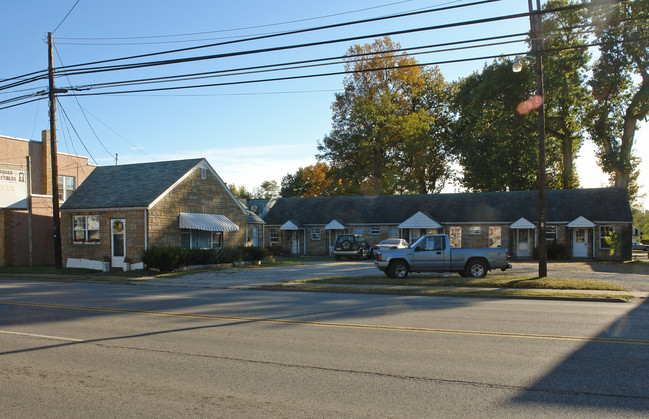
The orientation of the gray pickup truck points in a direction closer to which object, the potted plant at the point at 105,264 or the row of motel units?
the potted plant

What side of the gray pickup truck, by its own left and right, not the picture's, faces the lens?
left

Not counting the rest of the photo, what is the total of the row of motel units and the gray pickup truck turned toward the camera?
1

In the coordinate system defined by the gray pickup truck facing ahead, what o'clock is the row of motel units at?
The row of motel units is roughly at 3 o'clock from the gray pickup truck.

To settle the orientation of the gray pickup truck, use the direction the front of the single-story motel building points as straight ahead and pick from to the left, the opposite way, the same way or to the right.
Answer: to the right

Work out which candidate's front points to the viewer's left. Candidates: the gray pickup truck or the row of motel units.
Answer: the gray pickup truck

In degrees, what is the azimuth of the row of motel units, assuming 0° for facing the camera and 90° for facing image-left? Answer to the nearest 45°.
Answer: approximately 0°

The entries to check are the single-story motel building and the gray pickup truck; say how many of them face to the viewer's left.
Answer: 1

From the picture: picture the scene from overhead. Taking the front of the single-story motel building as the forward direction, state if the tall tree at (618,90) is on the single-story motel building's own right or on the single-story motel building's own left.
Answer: on the single-story motel building's own left

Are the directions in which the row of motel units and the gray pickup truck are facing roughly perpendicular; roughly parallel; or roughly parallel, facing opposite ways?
roughly perpendicular
